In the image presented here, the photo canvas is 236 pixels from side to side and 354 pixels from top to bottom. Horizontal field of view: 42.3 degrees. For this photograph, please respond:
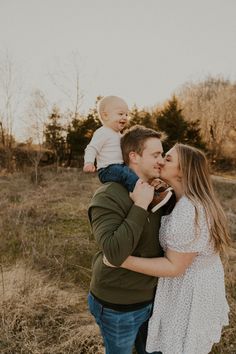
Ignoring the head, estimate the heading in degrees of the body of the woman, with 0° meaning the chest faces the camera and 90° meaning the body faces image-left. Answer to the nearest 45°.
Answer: approximately 90°

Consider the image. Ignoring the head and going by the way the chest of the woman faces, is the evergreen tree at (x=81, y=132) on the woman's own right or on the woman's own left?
on the woman's own right

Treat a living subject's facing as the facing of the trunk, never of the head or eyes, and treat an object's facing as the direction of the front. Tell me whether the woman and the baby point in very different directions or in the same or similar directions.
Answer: very different directions

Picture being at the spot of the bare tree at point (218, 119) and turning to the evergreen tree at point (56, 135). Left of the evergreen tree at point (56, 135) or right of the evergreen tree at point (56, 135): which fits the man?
left

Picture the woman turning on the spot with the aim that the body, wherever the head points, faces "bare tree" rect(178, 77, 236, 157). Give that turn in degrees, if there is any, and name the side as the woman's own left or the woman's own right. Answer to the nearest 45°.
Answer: approximately 90° to the woman's own right

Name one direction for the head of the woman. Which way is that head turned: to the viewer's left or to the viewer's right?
to the viewer's left

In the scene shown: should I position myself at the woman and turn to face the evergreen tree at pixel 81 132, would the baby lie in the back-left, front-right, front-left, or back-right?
front-left
